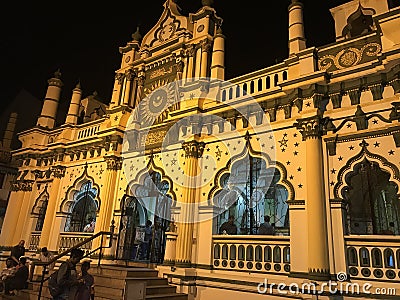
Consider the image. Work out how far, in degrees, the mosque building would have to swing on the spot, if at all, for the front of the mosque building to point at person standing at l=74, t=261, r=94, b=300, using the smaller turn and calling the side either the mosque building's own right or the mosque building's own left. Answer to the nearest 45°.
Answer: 0° — it already faces them

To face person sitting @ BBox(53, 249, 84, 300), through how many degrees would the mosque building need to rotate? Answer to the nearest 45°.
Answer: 0° — it already faces them

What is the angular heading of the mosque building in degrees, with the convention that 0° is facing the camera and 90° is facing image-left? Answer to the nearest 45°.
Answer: approximately 45°
